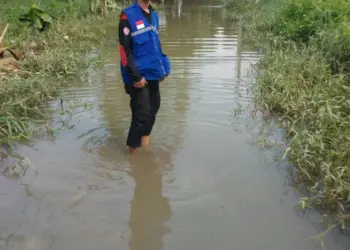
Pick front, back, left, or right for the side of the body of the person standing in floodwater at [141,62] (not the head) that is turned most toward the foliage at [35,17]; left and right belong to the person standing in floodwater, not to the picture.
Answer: back

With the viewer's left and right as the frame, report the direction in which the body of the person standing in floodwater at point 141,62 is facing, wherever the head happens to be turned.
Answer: facing the viewer and to the right of the viewer
